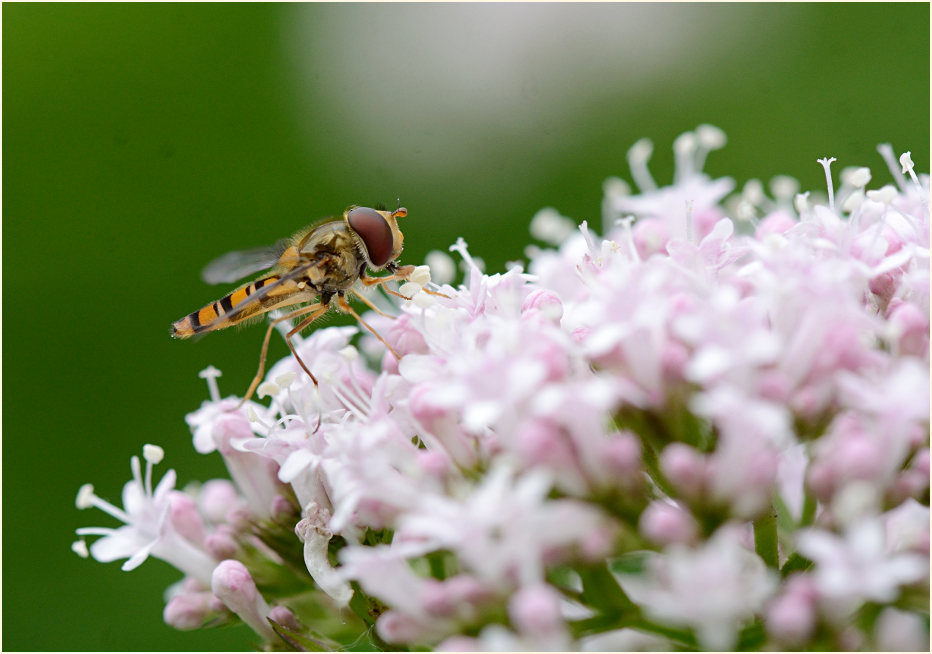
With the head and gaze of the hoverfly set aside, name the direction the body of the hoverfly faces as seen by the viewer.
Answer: to the viewer's right
